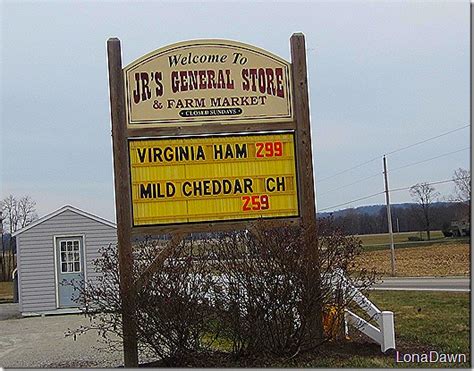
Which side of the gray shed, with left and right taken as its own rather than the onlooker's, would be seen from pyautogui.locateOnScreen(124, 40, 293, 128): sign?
front

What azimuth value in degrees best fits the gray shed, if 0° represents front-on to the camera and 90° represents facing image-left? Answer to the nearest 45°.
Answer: approximately 0°

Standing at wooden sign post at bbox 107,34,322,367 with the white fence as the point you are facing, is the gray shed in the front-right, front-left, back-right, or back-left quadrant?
back-left

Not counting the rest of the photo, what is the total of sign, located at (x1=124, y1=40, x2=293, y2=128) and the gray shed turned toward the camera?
2

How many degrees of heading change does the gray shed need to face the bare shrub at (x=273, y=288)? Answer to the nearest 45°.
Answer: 0° — it already faces it

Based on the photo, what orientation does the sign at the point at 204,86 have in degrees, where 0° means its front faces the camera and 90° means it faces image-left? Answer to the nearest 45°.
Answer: approximately 0°

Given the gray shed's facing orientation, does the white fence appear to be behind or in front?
in front
